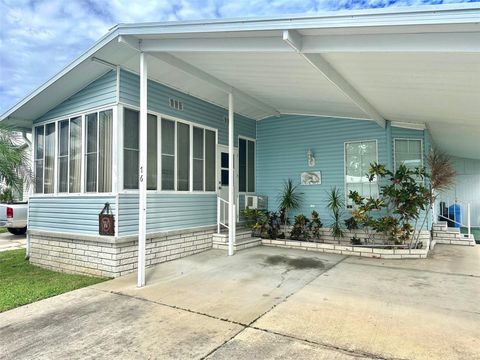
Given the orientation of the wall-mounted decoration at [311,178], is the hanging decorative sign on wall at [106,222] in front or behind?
in front

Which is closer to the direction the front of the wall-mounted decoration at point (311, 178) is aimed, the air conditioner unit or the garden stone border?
the garden stone border

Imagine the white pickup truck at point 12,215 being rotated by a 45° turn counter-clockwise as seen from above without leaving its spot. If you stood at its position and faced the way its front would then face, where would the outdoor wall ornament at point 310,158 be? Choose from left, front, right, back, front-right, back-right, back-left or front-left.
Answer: back-right

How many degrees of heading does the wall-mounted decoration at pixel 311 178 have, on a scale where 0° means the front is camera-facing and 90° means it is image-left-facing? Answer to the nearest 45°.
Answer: approximately 0°

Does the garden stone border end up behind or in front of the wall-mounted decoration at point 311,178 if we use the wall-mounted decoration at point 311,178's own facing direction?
in front

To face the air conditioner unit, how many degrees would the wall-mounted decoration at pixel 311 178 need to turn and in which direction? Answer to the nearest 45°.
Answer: approximately 90° to its right

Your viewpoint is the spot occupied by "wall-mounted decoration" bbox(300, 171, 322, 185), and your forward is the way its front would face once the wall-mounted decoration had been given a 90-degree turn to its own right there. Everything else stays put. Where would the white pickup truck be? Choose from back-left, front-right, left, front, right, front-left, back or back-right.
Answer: front

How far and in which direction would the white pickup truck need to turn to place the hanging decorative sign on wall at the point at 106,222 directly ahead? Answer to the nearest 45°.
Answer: approximately 135° to its right

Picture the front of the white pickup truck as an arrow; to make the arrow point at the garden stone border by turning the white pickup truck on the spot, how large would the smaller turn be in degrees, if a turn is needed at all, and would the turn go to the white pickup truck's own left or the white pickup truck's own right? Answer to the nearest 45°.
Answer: approximately 90° to the white pickup truck's own right

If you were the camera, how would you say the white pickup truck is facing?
facing away from the viewer and to the right of the viewer

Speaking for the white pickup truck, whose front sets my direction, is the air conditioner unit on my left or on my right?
on my right
